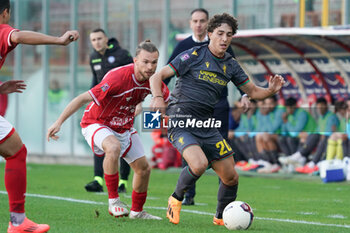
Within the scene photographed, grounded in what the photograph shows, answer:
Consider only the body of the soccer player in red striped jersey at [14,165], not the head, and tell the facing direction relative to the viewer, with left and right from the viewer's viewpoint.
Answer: facing to the right of the viewer

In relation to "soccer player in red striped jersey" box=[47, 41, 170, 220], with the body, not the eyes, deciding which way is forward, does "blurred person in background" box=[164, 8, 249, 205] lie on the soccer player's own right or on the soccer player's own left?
on the soccer player's own left

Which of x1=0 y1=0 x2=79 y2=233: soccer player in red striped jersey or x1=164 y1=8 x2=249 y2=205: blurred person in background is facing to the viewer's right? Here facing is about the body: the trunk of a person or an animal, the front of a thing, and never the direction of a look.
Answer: the soccer player in red striped jersey

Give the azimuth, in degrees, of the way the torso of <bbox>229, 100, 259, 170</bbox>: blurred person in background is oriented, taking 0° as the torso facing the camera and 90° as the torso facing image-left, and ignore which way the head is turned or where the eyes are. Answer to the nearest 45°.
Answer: approximately 45°

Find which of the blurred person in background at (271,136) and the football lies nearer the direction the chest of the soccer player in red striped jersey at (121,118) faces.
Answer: the football

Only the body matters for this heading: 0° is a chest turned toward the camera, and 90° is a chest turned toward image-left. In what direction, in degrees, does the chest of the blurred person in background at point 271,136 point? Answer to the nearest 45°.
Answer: approximately 45°

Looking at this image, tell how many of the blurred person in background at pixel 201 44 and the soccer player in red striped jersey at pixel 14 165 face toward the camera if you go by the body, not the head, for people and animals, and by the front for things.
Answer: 1
